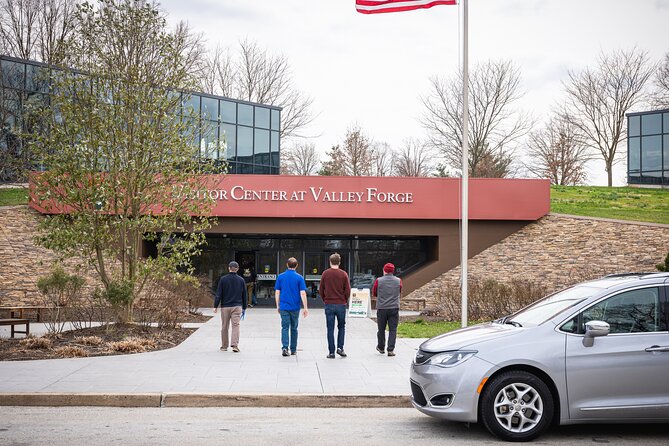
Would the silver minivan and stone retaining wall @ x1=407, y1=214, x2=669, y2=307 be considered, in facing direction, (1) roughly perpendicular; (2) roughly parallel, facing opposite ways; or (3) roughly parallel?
roughly perpendicular

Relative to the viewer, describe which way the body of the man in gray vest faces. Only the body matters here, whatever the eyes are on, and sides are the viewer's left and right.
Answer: facing away from the viewer

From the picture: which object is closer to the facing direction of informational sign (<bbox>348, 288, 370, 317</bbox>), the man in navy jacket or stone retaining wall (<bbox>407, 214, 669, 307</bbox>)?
the man in navy jacket

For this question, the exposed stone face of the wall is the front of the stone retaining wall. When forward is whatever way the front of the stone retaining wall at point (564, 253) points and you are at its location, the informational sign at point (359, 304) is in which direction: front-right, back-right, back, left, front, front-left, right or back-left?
front-right

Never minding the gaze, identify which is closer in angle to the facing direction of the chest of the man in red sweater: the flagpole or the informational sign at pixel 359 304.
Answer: the informational sign

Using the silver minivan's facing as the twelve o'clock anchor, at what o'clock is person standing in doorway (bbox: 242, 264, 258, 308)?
The person standing in doorway is roughly at 2 o'clock from the silver minivan.

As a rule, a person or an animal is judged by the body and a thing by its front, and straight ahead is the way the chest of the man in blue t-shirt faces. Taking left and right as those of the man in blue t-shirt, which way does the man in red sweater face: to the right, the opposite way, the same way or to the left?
the same way

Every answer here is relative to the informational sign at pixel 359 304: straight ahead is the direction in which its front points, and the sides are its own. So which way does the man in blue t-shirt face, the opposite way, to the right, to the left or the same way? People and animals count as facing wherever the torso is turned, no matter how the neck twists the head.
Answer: the opposite way

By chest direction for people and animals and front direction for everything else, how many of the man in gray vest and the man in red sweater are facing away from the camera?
2

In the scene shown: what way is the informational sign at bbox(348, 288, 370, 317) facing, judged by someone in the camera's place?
facing the viewer

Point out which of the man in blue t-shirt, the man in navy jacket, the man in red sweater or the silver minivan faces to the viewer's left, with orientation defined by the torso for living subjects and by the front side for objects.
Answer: the silver minivan

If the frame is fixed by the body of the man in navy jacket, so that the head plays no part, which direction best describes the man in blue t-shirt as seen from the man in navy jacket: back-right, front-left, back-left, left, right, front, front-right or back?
back-right

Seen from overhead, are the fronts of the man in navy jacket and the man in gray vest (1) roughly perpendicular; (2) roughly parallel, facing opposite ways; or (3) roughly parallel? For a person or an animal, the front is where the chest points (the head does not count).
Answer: roughly parallel

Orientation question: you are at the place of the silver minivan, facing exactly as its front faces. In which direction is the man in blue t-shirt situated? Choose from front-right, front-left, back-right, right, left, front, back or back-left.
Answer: front-right

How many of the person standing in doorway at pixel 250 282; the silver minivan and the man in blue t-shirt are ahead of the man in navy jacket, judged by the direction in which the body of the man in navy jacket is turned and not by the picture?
1

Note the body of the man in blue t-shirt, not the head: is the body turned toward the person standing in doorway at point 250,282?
yes

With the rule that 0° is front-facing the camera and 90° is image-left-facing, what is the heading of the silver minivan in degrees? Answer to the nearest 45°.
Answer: approximately 90°

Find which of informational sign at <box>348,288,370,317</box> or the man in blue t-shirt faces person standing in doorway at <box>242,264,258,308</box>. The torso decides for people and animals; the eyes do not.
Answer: the man in blue t-shirt

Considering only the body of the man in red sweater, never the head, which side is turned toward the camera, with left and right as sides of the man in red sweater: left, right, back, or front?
back

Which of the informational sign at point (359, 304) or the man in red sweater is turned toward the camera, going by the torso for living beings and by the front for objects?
the informational sign
